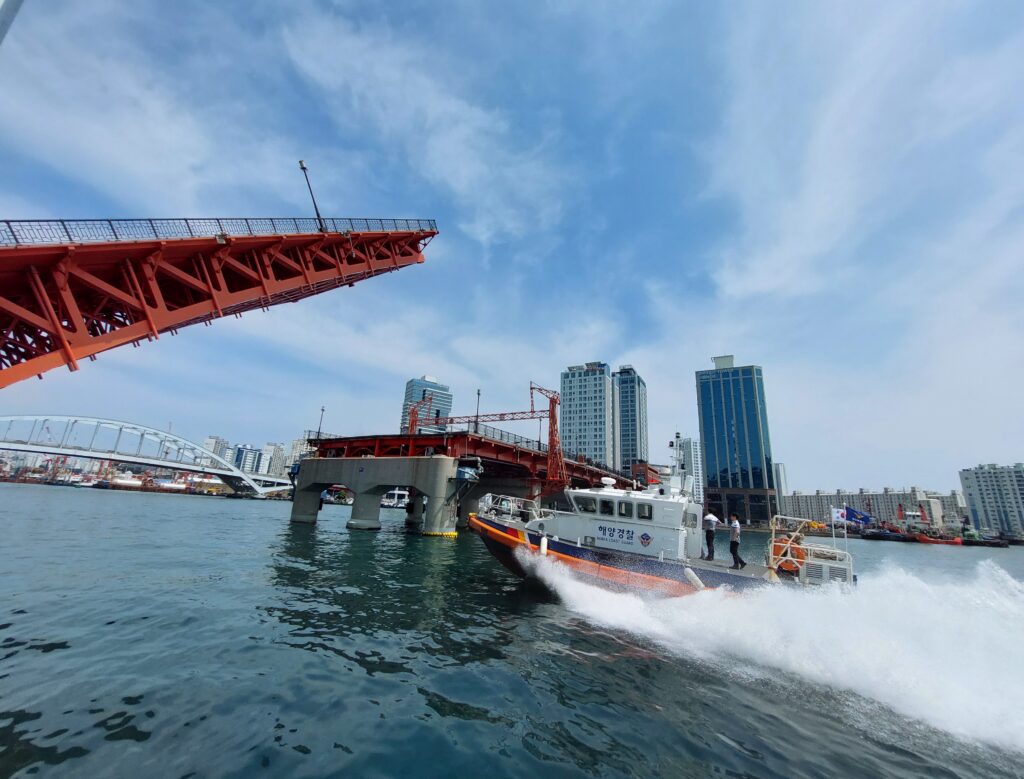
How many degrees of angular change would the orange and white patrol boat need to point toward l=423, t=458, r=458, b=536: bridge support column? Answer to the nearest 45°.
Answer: approximately 45° to its right

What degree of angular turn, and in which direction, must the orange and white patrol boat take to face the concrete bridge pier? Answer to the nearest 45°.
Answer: approximately 45° to its right

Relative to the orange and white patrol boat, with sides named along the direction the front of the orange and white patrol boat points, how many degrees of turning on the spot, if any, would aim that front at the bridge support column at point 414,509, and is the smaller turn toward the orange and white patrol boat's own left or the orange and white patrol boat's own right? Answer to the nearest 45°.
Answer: approximately 45° to the orange and white patrol boat's own right

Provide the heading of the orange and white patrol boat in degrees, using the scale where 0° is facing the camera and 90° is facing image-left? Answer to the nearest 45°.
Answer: approximately 90°

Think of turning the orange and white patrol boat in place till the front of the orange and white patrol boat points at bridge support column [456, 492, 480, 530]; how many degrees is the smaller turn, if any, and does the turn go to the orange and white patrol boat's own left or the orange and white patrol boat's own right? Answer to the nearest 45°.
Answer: approximately 45° to the orange and white patrol boat's own right

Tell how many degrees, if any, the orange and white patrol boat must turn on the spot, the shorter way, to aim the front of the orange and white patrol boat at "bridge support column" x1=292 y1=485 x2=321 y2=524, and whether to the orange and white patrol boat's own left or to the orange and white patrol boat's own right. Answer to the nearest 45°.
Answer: approximately 45° to the orange and white patrol boat's own right
